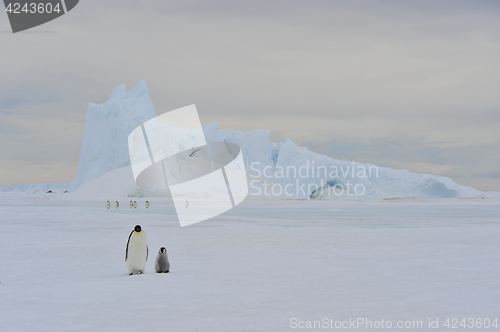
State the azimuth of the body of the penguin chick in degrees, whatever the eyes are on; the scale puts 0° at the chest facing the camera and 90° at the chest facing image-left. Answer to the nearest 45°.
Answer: approximately 0°

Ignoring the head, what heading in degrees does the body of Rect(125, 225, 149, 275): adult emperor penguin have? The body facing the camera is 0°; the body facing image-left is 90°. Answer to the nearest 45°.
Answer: approximately 0°

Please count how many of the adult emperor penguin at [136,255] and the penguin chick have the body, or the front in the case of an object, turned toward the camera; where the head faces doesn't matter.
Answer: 2
